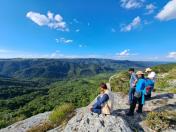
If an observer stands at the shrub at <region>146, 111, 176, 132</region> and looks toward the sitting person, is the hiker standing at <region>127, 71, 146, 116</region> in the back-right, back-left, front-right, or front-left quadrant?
front-right

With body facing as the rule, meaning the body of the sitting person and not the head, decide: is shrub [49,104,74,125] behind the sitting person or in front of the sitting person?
in front

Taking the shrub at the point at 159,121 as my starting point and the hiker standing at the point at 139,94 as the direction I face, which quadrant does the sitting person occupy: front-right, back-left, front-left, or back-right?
front-left

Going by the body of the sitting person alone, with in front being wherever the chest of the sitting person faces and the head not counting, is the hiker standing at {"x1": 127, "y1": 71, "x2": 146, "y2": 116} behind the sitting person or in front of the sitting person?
behind

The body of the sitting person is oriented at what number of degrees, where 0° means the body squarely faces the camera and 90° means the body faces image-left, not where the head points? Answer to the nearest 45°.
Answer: approximately 90°

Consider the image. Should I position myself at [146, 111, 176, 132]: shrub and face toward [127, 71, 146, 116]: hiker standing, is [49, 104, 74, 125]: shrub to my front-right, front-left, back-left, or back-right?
front-left
